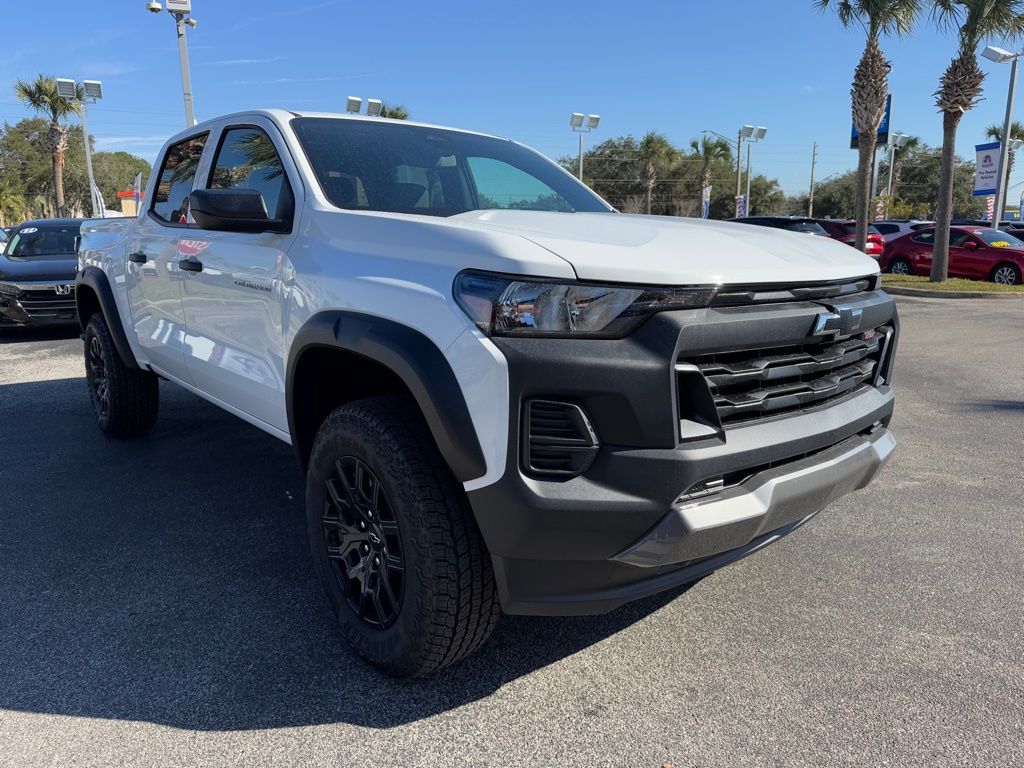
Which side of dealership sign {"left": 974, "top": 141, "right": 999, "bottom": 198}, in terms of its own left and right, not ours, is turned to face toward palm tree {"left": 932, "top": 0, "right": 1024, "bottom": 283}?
front

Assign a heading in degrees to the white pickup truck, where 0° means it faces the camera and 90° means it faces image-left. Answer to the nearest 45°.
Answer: approximately 315°

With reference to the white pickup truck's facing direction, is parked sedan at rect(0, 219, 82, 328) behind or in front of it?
behind

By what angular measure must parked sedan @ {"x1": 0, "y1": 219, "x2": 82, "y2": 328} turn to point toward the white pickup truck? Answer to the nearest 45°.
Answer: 0° — it already faces it

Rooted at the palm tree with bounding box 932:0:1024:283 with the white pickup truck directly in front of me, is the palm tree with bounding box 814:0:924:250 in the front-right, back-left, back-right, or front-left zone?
back-right

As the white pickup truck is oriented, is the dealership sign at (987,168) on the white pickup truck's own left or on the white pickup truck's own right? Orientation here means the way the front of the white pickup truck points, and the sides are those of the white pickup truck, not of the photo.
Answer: on the white pickup truck's own left

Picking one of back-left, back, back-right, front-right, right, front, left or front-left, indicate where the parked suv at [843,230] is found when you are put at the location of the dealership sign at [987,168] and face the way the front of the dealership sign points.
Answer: front-right

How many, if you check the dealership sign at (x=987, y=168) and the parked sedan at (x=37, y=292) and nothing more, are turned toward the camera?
2

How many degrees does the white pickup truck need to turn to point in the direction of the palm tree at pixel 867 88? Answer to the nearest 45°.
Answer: approximately 90° to its left

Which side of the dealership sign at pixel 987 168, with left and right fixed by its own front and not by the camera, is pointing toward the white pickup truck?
front
